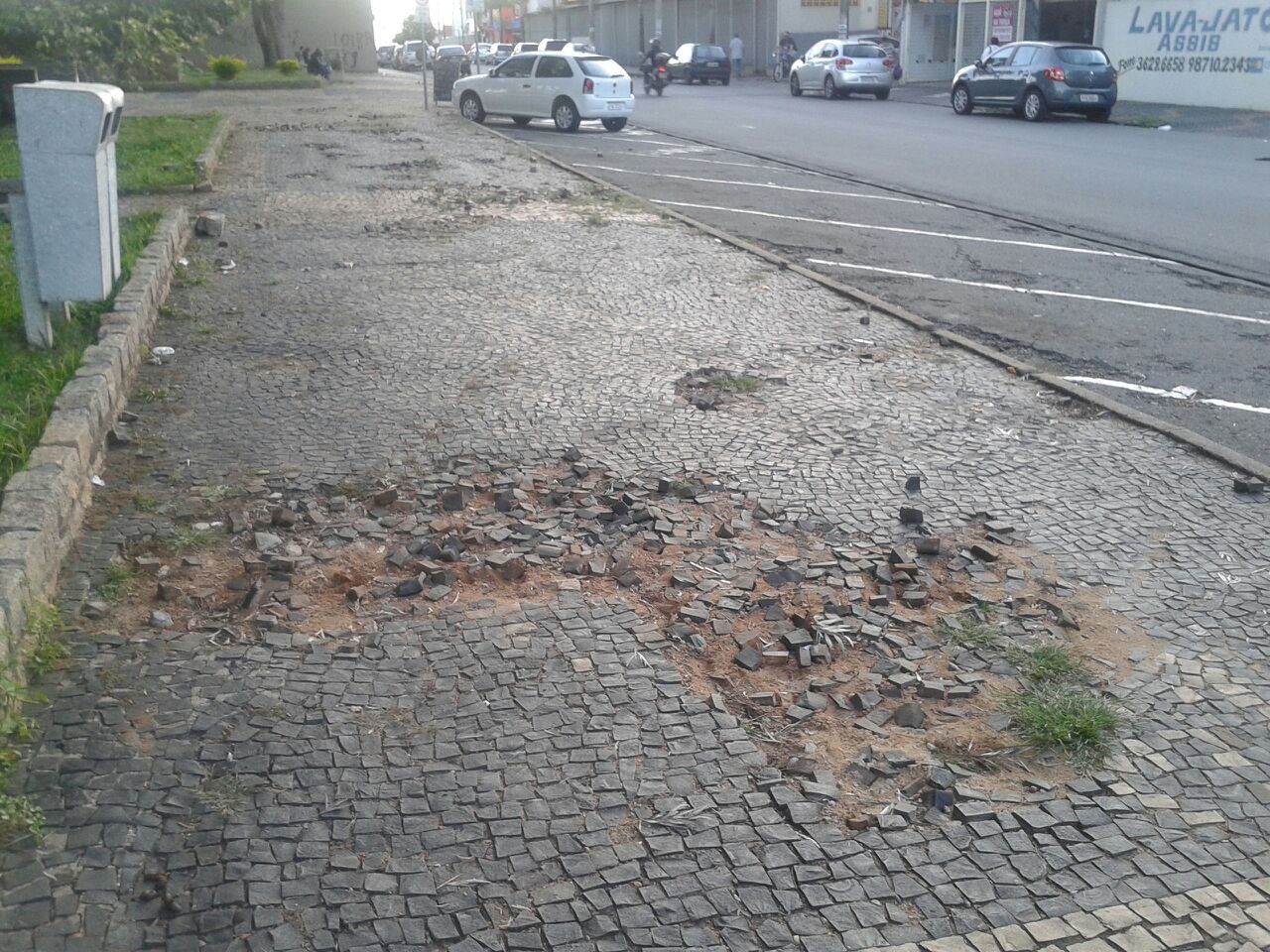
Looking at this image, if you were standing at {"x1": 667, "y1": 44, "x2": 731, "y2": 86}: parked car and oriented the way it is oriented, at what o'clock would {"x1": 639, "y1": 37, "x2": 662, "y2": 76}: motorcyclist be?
The motorcyclist is roughly at 8 o'clock from the parked car.

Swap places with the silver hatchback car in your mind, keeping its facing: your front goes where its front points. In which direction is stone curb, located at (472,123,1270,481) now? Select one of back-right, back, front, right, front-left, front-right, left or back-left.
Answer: back-left

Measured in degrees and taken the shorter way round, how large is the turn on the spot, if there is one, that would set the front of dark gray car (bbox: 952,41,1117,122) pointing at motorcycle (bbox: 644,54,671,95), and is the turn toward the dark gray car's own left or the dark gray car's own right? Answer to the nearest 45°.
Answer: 0° — it already faces it

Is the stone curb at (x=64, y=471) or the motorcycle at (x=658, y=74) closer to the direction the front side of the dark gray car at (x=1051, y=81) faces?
the motorcycle

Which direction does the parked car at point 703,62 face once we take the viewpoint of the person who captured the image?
facing away from the viewer and to the left of the viewer

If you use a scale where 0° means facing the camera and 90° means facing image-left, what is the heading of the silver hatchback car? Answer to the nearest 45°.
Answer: approximately 135°

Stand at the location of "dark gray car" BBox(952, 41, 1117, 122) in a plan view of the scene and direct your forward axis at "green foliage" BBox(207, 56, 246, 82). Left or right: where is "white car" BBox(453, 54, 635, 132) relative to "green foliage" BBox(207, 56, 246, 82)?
left

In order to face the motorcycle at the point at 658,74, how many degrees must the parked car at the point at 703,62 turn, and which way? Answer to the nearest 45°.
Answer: approximately 135° to its left
